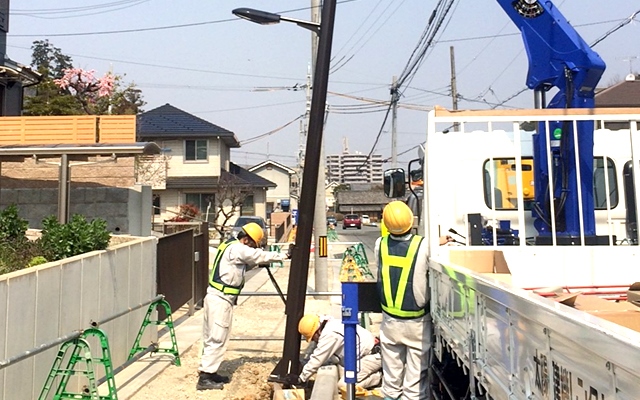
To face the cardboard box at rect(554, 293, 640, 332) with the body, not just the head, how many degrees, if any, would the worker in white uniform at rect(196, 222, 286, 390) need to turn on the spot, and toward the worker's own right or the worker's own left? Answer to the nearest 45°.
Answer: approximately 45° to the worker's own right

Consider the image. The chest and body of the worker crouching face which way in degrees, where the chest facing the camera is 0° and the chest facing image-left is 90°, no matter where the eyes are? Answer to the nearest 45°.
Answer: approximately 90°

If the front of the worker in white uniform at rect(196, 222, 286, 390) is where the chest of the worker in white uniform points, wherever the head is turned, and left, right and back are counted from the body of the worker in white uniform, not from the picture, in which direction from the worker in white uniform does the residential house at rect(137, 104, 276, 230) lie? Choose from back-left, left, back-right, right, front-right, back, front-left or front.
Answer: left

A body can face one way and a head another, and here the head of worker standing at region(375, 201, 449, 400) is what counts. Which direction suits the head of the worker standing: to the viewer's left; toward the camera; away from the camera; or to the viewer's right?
away from the camera

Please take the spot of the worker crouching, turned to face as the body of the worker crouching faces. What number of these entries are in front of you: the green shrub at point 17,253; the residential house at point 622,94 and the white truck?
1

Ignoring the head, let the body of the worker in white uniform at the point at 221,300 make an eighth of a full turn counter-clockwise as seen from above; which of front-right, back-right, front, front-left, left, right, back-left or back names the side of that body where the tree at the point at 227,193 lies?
front-left

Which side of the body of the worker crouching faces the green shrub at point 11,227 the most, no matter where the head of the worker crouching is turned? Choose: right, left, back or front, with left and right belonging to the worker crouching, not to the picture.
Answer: front

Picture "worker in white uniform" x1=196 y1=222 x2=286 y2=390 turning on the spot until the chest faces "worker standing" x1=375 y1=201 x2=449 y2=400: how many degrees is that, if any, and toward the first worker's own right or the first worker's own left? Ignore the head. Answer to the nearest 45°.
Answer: approximately 45° to the first worker's own right

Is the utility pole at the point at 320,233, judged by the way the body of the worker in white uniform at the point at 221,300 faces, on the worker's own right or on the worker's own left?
on the worker's own left

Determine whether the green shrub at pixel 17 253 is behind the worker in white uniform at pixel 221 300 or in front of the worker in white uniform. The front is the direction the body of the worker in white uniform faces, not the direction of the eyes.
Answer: behind

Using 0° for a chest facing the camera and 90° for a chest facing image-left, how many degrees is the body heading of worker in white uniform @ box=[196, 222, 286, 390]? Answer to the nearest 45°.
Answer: approximately 270°

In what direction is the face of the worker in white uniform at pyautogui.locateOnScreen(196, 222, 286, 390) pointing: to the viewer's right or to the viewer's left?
to the viewer's right

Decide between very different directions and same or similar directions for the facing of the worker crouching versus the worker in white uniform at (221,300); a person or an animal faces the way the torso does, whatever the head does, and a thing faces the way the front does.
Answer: very different directions

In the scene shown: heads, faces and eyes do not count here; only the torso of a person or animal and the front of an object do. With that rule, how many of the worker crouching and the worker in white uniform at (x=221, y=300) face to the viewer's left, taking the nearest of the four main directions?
1
